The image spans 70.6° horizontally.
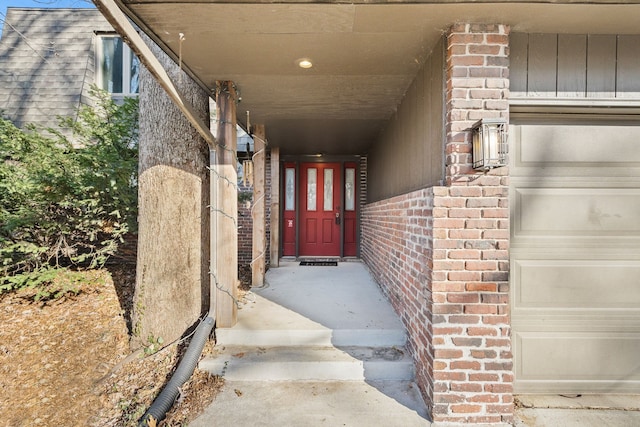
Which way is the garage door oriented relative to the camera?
toward the camera

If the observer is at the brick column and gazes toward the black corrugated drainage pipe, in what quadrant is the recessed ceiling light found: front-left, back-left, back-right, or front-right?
front-right

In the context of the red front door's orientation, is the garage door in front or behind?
in front

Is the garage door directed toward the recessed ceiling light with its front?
no

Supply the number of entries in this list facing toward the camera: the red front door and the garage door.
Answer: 2

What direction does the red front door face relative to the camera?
toward the camera

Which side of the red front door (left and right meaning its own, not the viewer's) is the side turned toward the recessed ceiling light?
front

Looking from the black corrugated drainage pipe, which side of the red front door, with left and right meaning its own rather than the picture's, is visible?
front

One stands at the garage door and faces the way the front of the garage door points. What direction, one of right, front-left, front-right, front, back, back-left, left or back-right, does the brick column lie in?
front-right

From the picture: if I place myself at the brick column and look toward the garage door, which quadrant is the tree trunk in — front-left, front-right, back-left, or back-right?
back-left
